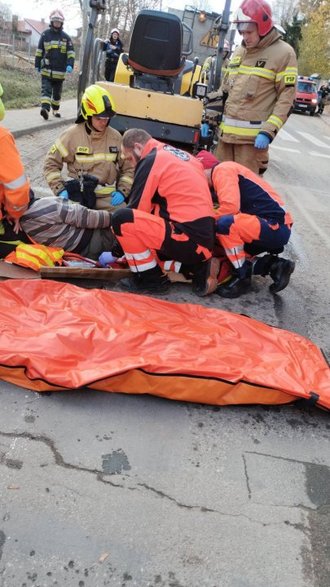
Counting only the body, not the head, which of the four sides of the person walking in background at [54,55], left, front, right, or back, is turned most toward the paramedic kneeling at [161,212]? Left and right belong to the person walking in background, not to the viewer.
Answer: front

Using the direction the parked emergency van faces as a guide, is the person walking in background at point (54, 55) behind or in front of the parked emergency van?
in front

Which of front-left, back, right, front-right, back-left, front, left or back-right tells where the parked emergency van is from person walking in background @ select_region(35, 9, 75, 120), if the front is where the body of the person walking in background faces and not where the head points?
back-left

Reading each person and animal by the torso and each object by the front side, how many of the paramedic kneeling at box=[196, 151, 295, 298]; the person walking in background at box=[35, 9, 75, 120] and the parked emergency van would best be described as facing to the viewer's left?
1

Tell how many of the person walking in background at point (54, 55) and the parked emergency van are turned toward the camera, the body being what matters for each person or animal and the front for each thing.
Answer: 2

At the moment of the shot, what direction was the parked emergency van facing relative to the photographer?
facing the viewer

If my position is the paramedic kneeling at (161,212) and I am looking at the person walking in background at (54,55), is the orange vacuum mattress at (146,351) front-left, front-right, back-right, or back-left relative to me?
back-left

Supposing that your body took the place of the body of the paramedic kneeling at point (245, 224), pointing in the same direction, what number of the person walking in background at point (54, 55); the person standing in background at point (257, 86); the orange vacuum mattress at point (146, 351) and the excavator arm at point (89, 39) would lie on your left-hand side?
1

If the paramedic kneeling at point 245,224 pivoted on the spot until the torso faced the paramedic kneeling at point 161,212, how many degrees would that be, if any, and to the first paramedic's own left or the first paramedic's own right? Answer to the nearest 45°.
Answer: approximately 45° to the first paramedic's own left

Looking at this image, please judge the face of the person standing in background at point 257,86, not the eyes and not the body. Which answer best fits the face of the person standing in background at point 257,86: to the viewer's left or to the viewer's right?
to the viewer's left

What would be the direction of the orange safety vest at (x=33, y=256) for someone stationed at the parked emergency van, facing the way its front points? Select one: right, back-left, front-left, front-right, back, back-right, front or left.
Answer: front

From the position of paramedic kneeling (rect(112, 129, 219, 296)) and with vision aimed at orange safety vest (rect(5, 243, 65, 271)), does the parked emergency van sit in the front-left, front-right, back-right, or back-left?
back-right

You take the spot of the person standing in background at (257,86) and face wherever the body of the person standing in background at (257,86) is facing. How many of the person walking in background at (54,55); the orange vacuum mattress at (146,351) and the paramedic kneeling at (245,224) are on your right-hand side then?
1

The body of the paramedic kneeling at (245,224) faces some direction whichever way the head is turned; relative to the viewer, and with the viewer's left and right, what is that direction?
facing to the left of the viewer

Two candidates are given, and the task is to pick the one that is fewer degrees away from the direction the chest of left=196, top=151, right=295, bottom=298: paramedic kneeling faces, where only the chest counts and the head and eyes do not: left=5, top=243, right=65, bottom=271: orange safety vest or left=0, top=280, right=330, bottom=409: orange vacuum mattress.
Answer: the orange safety vest
